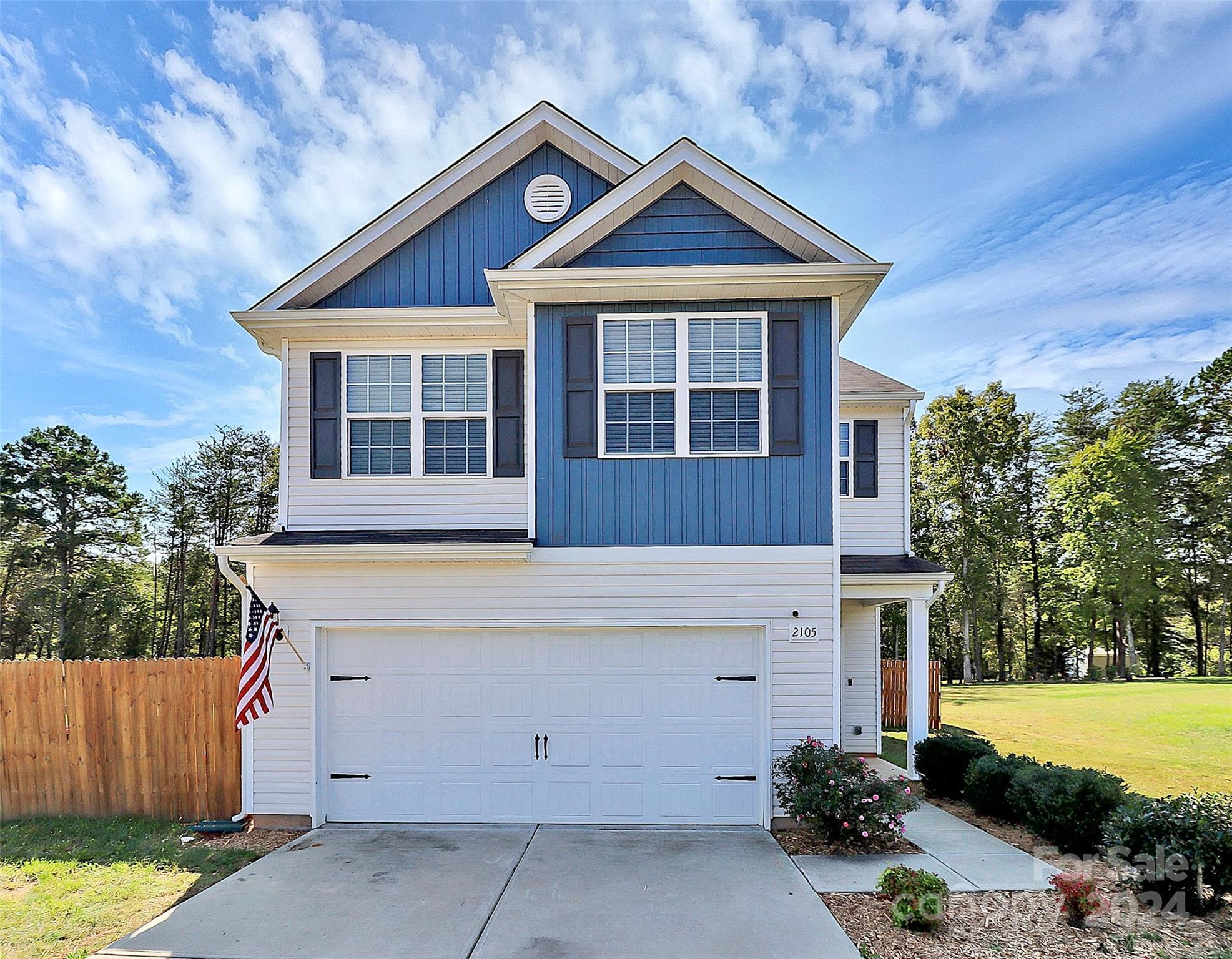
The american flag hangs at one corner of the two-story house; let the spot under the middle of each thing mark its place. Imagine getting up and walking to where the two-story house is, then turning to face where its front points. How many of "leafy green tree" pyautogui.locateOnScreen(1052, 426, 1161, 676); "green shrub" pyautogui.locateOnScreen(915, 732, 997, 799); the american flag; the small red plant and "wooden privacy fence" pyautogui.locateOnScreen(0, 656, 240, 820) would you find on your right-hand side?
2

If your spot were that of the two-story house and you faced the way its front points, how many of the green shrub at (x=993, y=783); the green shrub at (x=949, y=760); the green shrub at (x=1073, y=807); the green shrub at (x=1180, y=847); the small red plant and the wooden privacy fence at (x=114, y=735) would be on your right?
1

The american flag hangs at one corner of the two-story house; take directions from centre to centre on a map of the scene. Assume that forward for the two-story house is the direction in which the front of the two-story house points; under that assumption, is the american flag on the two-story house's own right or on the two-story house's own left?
on the two-story house's own right

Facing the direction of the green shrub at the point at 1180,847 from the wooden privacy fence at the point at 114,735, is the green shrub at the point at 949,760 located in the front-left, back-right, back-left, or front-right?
front-left

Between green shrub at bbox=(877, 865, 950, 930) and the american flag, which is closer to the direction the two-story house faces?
the green shrub

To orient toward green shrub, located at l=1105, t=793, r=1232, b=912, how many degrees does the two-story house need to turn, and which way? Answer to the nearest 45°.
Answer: approximately 45° to its left

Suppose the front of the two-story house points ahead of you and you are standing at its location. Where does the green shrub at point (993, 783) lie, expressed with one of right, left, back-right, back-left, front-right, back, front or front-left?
left

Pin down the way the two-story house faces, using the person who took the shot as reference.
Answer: facing the viewer

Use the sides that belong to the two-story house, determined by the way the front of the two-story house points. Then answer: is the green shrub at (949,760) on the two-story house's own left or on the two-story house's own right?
on the two-story house's own left

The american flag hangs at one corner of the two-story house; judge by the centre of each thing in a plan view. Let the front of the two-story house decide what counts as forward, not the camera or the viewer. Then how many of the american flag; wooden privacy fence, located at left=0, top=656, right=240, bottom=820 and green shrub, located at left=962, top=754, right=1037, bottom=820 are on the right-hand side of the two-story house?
2

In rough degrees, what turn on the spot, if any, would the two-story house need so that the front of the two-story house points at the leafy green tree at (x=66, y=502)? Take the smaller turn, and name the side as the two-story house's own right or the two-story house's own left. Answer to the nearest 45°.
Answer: approximately 135° to the two-story house's own right
